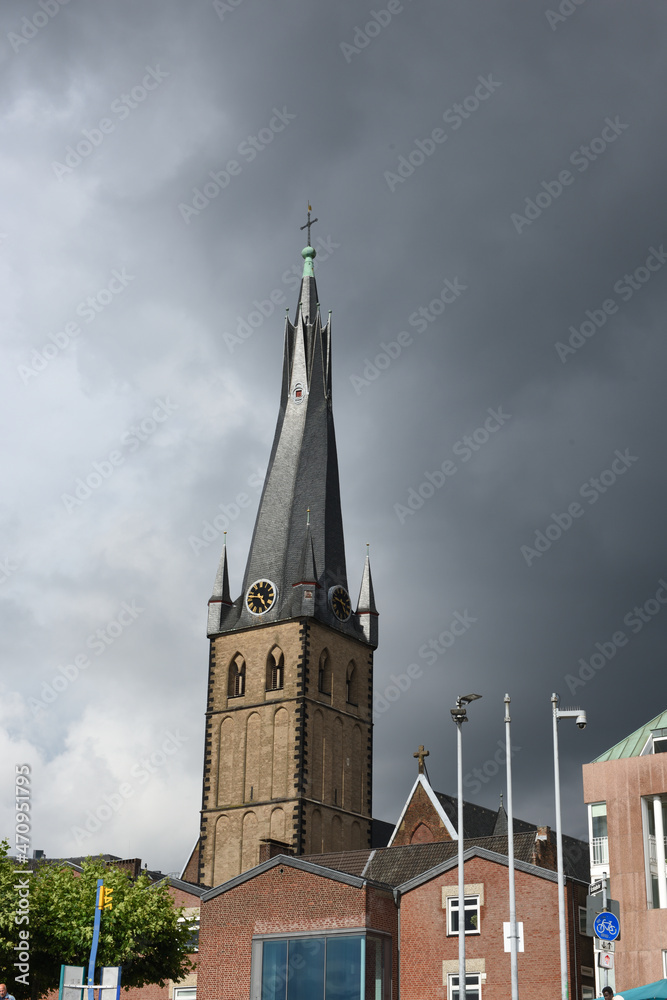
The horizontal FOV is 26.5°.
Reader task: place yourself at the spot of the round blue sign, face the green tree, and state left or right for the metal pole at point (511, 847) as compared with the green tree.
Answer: right

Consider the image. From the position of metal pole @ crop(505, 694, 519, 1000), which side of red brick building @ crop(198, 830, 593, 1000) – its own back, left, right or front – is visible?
front

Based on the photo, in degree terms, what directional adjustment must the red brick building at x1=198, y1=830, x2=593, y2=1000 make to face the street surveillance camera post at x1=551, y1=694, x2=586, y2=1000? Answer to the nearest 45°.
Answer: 0° — it already faces it

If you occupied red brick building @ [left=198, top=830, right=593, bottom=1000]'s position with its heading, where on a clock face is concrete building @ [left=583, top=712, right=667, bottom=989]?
The concrete building is roughly at 10 o'clock from the red brick building.

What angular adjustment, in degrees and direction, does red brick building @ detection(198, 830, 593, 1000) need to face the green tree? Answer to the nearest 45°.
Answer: approximately 90° to its right

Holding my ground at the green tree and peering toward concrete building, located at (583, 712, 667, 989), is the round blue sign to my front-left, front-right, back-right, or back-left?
front-right

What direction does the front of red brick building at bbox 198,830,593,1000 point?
toward the camera
